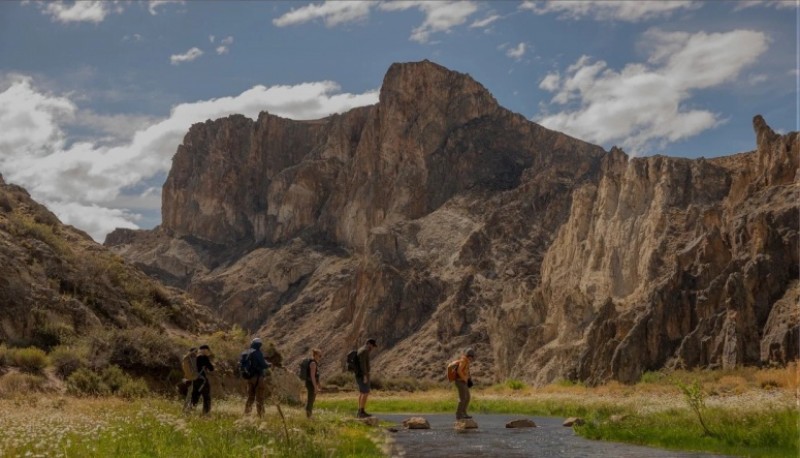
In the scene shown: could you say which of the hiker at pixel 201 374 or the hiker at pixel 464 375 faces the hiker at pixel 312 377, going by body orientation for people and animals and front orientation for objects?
the hiker at pixel 201 374

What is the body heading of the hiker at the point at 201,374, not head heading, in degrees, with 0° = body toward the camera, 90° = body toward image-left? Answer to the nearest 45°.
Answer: approximately 270°

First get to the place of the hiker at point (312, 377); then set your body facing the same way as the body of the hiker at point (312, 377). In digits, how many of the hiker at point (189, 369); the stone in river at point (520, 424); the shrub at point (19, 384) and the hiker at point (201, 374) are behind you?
3

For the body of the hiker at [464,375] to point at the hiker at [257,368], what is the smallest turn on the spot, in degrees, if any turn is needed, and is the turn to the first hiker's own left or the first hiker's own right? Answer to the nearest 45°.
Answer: approximately 135° to the first hiker's own right

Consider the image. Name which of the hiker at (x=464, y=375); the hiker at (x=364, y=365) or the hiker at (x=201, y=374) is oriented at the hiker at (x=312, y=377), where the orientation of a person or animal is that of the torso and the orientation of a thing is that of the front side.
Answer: the hiker at (x=201, y=374)

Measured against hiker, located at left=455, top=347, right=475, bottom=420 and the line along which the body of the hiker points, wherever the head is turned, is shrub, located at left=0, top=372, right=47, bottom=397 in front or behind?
behind

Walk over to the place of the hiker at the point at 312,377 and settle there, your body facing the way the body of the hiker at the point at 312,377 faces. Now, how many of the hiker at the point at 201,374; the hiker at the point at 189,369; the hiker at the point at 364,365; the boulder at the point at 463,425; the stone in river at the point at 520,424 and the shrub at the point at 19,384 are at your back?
3

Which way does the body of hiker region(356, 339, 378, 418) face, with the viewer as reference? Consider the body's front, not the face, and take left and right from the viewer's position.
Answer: facing to the right of the viewer

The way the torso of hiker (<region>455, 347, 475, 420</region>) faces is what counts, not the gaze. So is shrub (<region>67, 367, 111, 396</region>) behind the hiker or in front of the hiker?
behind

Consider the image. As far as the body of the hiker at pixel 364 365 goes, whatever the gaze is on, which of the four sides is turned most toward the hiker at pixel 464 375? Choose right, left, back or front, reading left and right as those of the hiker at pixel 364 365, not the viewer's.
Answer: front

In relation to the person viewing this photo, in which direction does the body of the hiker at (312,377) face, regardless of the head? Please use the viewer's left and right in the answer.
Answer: facing to the right of the viewer

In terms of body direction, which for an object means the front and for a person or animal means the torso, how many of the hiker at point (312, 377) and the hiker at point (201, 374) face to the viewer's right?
2

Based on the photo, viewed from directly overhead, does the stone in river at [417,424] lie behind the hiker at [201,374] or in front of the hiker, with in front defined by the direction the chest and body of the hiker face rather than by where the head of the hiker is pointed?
in front

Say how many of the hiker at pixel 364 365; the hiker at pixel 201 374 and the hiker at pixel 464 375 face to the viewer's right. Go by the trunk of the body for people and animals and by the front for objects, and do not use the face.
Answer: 3

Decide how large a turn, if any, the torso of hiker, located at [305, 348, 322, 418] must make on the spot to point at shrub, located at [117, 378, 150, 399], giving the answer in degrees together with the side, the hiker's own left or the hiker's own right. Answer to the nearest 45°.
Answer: approximately 135° to the hiker's own left

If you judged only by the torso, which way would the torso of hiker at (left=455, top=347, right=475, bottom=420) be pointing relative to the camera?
to the viewer's right
